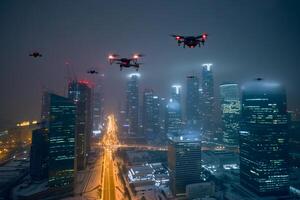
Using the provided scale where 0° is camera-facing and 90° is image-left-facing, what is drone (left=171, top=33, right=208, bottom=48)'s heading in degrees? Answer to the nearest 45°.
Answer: approximately 0°
